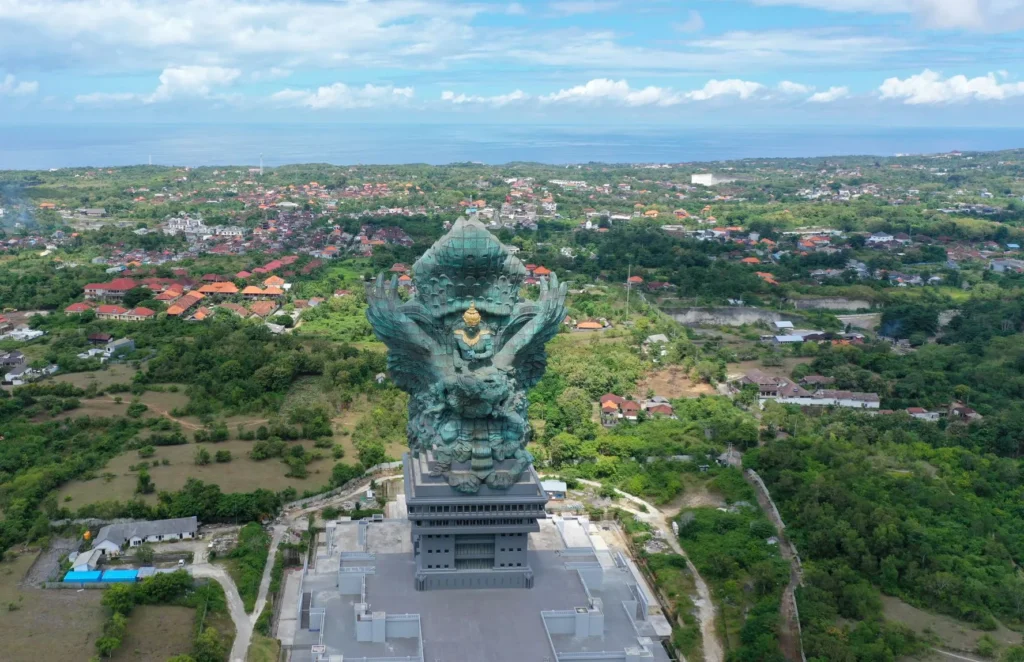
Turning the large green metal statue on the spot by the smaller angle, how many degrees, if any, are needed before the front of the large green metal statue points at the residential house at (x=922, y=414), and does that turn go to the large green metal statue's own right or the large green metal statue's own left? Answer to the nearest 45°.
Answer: approximately 135° to the large green metal statue's own left

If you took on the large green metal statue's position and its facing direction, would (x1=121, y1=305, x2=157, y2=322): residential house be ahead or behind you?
behind

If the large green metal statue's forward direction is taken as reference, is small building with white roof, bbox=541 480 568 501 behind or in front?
behind

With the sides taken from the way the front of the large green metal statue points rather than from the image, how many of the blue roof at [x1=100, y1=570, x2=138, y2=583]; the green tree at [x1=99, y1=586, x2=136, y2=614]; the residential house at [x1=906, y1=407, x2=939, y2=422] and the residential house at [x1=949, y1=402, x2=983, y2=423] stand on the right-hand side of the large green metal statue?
2

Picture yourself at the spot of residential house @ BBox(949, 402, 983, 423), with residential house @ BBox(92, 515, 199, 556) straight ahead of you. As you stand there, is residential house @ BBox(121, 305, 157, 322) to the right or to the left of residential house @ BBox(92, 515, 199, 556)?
right

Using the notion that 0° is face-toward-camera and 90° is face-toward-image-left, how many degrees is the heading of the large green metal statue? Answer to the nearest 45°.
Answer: approximately 0°

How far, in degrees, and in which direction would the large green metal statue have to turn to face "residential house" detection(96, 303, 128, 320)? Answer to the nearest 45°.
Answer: approximately 135° to its right

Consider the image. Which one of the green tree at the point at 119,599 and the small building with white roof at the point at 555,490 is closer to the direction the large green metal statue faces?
the green tree

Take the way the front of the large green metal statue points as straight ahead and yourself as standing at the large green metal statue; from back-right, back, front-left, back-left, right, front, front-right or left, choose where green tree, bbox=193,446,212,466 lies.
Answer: back-right

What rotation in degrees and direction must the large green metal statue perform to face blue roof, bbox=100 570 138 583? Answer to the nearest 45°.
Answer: approximately 90° to its right

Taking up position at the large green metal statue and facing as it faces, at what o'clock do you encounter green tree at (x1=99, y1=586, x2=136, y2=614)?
The green tree is roughly at 3 o'clock from the large green metal statue.

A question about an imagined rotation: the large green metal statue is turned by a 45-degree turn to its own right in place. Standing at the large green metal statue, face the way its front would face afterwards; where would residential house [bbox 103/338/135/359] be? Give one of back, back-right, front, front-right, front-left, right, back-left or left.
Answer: right
